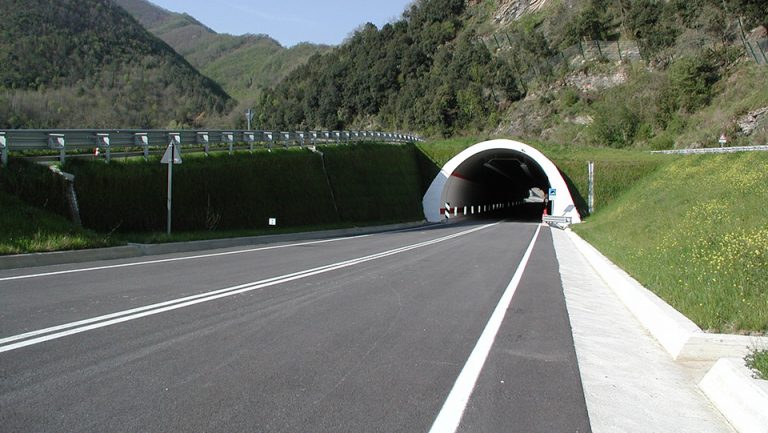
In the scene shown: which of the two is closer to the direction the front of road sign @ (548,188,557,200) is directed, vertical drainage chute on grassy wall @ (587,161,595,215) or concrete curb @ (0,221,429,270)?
the concrete curb

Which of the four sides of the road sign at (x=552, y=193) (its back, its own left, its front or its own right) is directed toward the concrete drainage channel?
front

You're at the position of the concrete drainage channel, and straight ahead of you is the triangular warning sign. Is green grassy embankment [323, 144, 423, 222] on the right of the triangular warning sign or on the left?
right

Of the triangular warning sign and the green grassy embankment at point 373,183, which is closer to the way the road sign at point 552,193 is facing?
the triangular warning sign

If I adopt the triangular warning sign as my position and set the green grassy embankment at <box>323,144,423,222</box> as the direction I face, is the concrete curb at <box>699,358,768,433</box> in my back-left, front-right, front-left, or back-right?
back-right

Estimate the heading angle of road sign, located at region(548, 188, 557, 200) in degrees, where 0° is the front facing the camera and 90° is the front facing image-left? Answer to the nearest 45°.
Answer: approximately 0°

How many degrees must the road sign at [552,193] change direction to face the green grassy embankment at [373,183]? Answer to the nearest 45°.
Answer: approximately 45° to its right

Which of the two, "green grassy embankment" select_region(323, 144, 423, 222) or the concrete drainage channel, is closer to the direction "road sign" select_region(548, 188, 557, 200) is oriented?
the concrete drainage channel

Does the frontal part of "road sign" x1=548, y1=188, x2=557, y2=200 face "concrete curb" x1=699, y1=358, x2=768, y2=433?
yes

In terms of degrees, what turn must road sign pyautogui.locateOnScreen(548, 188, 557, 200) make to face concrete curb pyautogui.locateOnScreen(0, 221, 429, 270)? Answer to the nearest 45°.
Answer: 0° — it already faces it
